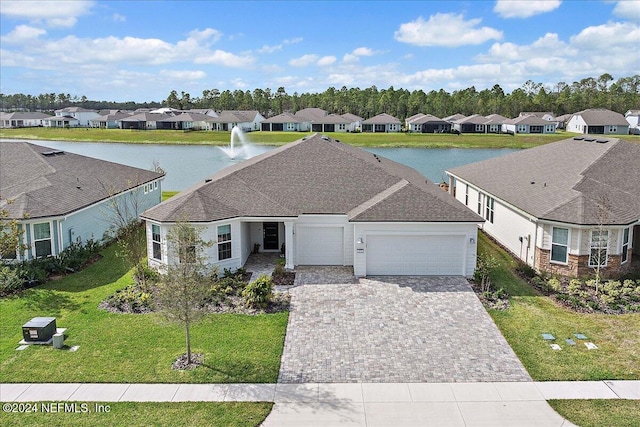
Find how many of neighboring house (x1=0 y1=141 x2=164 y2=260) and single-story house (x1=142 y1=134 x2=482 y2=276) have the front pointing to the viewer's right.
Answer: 0

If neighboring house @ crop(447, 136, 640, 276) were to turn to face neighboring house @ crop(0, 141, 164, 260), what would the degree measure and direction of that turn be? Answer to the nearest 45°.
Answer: approximately 135° to its right

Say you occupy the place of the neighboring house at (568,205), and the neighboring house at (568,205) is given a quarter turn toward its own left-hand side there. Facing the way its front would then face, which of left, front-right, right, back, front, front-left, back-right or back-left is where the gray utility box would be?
back

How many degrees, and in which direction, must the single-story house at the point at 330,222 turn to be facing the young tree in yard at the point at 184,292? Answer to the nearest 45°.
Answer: approximately 45° to its right

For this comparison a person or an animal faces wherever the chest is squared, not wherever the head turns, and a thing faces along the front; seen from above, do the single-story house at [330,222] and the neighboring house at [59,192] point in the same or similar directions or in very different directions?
same or similar directions

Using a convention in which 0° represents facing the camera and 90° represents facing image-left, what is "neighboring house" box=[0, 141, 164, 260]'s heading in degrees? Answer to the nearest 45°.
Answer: approximately 45°

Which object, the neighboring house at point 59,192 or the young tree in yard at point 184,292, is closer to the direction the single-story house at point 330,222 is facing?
the young tree in yard

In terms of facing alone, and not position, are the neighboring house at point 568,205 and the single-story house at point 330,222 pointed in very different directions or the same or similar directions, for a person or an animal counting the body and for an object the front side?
same or similar directions

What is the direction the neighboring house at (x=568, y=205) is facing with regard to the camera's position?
facing the viewer and to the right of the viewer

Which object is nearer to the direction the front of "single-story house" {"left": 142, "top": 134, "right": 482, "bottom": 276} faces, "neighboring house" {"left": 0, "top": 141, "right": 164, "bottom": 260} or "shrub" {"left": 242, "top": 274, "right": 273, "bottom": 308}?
the shrub

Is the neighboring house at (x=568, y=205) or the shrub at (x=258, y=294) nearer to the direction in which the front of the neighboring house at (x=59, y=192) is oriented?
the shrub

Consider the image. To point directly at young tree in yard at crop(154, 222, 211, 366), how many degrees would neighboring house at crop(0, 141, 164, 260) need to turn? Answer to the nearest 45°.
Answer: approximately 45° to its left

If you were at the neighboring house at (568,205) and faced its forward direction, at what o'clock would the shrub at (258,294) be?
The shrub is roughly at 3 o'clock from the neighboring house.

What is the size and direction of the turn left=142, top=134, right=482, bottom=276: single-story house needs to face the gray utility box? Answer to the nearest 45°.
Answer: approximately 45° to its right

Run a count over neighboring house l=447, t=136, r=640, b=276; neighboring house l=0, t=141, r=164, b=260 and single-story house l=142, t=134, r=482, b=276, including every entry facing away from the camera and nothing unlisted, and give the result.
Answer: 0

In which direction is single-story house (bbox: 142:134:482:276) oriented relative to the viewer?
toward the camera

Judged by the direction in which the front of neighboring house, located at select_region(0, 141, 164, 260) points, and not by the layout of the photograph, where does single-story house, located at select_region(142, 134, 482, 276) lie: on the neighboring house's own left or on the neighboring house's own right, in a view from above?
on the neighboring house's own left
